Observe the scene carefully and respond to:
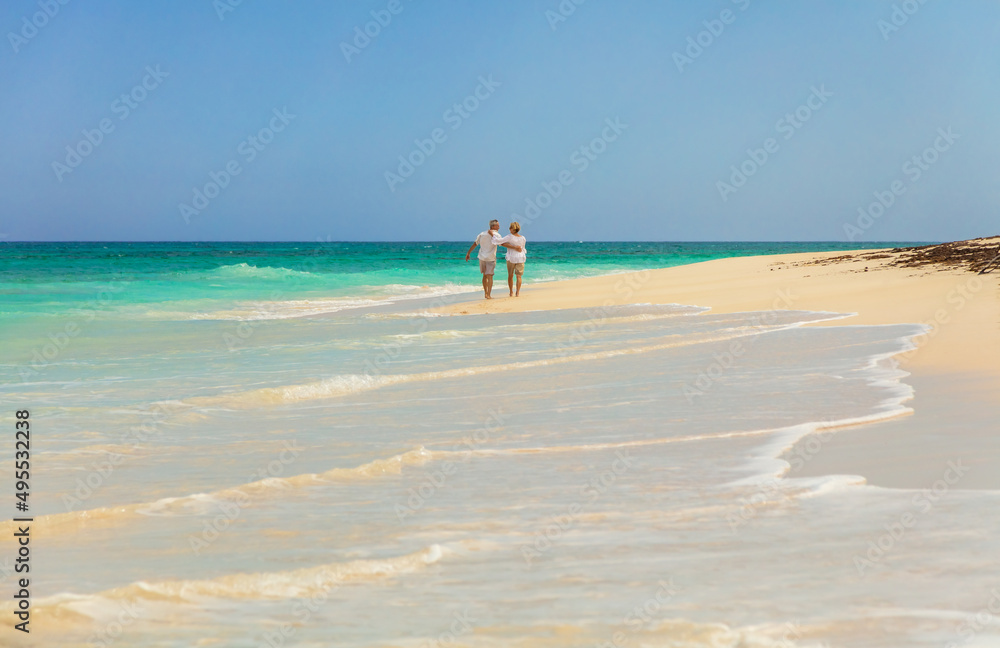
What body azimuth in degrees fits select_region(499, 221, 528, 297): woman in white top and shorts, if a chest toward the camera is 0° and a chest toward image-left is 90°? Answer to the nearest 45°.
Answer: approximately 180°

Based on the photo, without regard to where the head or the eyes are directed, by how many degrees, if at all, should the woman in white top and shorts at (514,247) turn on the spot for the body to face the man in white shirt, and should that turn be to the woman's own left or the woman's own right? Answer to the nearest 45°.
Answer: approximately 135° to the woman's own left
